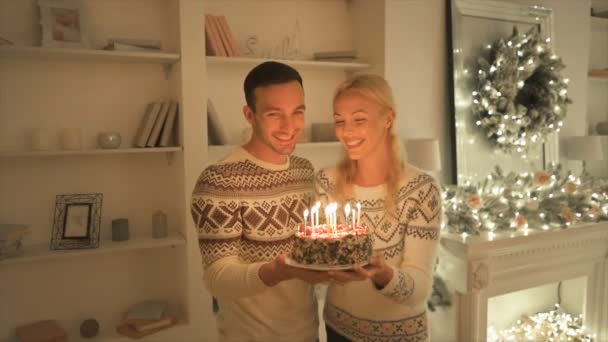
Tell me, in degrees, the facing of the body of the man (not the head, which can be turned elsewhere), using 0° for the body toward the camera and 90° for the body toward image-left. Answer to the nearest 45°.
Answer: approximately 315°

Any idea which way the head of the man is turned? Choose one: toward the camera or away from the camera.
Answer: toward the camera

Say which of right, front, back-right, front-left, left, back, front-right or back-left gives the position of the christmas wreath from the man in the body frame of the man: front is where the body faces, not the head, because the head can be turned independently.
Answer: left

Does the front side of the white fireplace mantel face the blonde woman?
no

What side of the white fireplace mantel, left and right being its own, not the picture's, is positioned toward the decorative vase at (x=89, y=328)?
right

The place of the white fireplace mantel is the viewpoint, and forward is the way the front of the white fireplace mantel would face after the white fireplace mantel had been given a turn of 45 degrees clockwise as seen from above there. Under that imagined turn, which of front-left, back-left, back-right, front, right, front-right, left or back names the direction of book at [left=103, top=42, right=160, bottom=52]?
front-right

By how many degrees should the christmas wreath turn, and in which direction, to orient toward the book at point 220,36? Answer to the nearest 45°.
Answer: approximately 90° to its right

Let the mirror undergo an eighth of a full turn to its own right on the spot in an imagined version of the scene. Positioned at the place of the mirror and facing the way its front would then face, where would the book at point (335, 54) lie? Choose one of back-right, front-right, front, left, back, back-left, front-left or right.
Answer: front-right

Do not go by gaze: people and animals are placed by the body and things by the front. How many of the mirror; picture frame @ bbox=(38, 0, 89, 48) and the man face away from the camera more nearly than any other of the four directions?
0

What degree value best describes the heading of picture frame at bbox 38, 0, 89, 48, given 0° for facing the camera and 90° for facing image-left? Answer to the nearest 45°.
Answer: approximately 0°

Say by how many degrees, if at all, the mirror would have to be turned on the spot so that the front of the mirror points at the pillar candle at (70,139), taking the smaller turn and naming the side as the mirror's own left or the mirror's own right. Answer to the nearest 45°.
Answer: approximately 90° to the mirror's own right

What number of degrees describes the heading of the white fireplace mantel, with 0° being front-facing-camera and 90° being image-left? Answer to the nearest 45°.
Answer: approximately 315°

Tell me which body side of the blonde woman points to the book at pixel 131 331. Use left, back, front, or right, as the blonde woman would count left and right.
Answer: right

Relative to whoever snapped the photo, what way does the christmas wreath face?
facing the viewer and to the right of the viewer

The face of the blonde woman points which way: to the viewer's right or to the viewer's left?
to the viewer's left

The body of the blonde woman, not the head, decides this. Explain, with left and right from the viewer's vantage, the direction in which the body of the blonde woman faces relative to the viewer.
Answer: facing the viewer and to the left of the viewer

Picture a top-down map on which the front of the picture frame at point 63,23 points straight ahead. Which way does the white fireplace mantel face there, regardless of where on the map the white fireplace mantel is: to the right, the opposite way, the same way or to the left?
the same way

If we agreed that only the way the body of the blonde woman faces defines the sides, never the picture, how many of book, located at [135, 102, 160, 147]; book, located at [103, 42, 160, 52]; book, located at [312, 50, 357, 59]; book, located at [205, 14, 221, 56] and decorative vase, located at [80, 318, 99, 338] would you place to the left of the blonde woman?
0

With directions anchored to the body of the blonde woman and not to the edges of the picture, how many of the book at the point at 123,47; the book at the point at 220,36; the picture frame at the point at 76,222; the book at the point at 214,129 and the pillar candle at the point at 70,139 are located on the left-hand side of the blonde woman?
0
